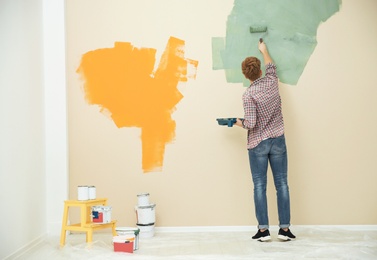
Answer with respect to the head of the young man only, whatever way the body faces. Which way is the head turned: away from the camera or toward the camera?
away from the camera

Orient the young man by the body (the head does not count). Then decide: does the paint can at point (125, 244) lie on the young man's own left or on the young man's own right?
on the young man's own left

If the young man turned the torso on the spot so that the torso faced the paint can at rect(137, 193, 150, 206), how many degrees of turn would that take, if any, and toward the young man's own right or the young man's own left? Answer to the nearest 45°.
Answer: approximately 90° to the young man's own left

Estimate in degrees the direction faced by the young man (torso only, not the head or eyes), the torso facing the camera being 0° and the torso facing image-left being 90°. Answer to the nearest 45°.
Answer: approximately 180°

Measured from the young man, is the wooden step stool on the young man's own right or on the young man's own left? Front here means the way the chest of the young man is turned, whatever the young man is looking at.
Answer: on the young man's own left

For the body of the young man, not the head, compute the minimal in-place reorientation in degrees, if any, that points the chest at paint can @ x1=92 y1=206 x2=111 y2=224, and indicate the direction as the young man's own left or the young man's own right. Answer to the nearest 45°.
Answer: approximately 90° to the young man's own left

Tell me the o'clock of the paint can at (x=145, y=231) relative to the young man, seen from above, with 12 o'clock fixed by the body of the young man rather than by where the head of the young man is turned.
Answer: The paint can is roughly at 9 o'clock from the young man.

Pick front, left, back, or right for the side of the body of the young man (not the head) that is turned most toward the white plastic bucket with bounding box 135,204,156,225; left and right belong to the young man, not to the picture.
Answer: left
